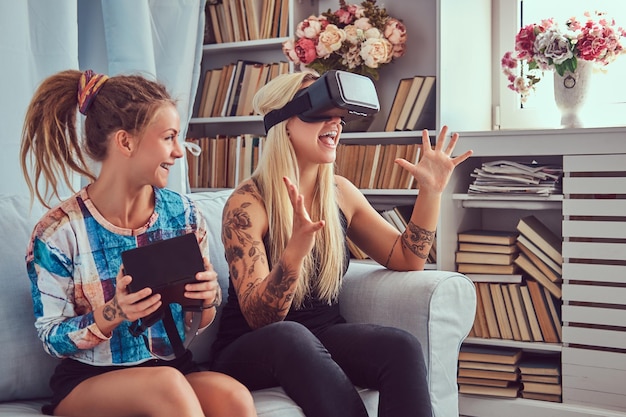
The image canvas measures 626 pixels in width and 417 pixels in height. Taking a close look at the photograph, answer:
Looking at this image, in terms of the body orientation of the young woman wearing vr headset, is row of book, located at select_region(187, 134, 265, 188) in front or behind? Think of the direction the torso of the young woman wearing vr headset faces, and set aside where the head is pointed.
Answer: behind

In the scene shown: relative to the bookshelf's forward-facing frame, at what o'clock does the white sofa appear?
The white sofa is roughly at 1 o'clock from the bookshelf.

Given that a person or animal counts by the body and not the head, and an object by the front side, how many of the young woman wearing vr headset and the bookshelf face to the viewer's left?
0

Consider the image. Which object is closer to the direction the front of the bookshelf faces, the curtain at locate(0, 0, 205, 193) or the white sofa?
the white sofa

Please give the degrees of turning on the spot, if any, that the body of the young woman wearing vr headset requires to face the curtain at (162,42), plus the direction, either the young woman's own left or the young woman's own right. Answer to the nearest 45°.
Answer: approximately 180°

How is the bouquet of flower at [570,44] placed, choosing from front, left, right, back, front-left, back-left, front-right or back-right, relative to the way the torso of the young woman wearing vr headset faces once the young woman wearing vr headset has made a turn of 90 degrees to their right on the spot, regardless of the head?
back

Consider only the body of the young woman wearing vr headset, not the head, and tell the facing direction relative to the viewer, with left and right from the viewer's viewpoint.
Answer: facing the viewer and to the right of the viewer

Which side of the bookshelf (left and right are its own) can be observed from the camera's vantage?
front

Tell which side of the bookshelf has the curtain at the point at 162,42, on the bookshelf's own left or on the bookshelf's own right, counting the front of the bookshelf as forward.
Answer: on the bookshelf's own right

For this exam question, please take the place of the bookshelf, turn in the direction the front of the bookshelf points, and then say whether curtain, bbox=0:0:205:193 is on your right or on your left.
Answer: on your right

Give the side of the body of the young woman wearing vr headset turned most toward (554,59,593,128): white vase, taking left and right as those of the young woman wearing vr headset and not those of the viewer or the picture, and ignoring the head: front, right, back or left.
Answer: left

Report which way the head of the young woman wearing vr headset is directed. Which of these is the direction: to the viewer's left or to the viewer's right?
to the viewer's right
